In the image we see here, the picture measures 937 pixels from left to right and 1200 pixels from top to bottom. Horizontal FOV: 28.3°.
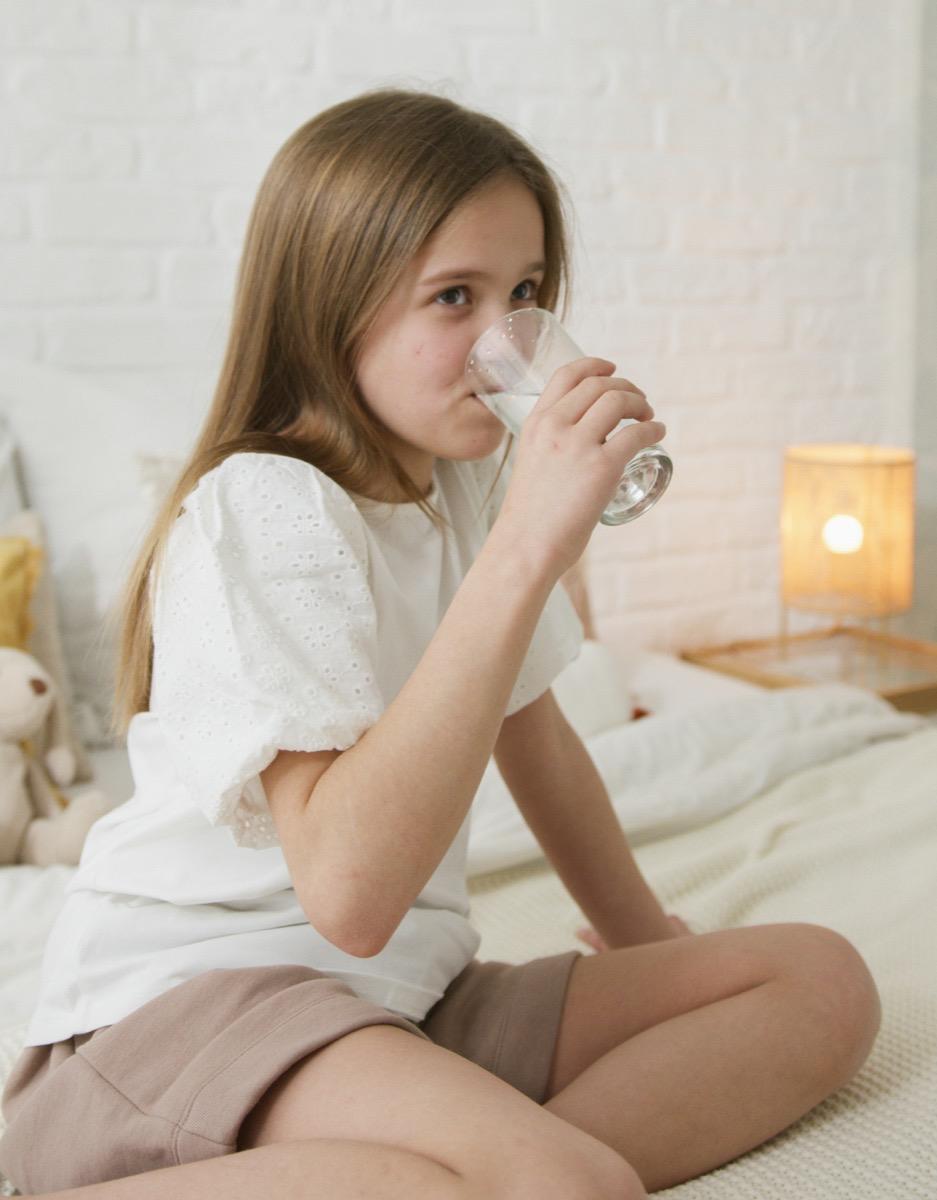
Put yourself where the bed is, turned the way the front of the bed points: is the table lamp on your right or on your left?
on your left

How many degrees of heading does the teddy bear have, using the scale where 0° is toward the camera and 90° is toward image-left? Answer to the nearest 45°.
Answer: approximately 315°

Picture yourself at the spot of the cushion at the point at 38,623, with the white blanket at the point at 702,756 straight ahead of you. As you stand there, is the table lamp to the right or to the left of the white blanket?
left

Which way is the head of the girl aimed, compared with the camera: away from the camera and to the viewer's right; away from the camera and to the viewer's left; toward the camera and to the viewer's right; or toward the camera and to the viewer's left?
toward the camera and to the viewer's right

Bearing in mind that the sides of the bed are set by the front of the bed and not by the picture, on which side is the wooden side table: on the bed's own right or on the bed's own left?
on the bed's own left
